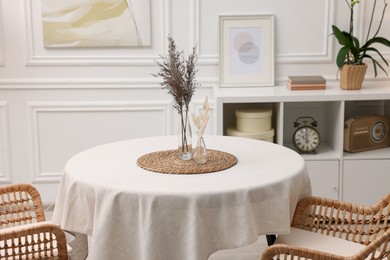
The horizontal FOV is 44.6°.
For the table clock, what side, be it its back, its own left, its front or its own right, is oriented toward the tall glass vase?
front

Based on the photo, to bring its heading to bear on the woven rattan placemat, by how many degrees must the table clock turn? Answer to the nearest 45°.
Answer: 0° — it already faces it

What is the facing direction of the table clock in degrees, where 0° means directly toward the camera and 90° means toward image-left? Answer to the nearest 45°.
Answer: approximately 0°

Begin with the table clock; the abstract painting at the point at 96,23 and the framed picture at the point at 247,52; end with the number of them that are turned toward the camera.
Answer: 3

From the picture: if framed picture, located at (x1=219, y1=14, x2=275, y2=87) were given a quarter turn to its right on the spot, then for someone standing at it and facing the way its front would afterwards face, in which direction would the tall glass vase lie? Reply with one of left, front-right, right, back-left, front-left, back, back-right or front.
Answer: left

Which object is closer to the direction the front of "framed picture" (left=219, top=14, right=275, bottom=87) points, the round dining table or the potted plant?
the round dining table

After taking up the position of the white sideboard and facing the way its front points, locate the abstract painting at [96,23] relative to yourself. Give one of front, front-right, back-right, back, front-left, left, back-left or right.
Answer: right

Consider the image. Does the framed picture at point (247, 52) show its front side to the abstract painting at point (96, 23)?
no

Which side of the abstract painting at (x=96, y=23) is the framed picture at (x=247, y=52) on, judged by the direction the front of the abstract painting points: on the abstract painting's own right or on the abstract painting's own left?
on the abstract painting's own left

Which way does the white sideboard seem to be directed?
toward the camera

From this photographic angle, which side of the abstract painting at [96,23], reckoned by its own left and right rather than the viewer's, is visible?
front

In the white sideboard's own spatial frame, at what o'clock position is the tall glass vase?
The tall glass vase is roughly at 1 o'clock from the white sideboard.

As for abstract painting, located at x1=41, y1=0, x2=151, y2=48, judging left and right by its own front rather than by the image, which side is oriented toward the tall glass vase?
front

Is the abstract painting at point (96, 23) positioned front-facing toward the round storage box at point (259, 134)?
no
